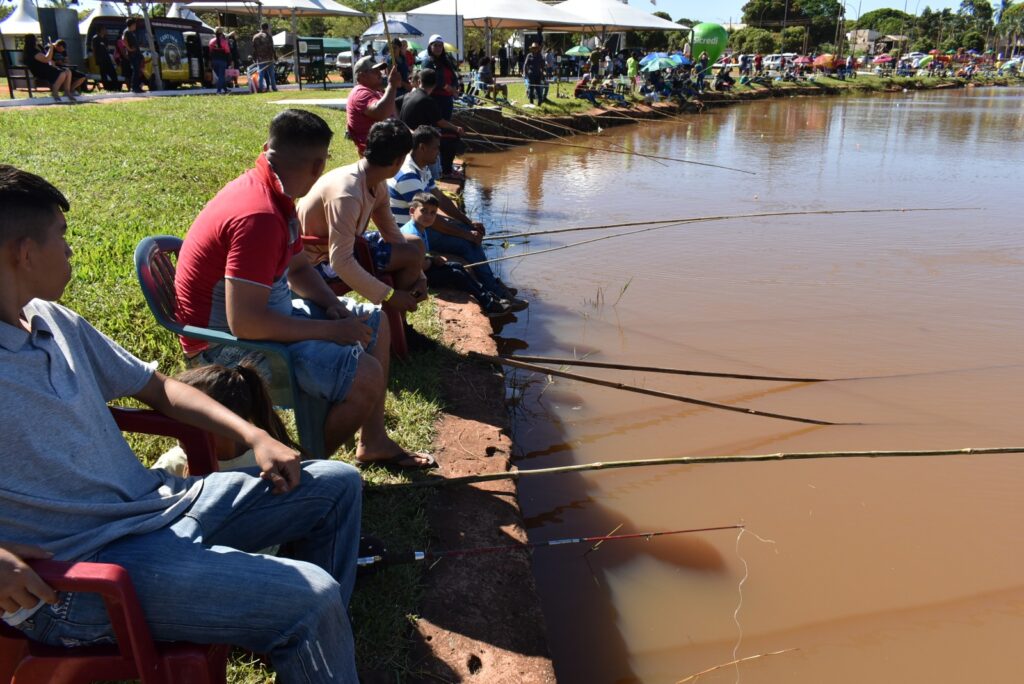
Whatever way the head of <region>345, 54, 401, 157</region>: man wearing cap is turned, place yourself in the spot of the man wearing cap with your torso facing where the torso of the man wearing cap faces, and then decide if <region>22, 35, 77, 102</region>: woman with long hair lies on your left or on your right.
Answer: on your left

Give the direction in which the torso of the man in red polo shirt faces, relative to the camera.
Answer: to the viewer's right

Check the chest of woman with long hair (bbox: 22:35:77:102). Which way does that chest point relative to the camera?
to the viewer's right

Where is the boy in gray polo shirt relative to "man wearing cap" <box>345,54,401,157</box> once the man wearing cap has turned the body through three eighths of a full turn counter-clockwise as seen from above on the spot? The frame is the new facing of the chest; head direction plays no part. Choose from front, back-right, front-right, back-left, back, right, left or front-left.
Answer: back-left

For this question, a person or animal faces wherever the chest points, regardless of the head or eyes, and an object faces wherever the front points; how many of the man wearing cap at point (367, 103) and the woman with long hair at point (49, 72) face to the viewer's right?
2

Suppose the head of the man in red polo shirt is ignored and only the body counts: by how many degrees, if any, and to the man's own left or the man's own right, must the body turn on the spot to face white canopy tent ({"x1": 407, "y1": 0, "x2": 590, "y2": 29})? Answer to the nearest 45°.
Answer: approximately 90° to the man's own left

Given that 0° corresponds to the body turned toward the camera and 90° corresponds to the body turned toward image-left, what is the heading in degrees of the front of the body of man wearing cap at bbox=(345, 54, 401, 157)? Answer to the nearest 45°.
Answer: approximately 270°

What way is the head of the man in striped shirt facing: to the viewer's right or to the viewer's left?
to the viewer's right

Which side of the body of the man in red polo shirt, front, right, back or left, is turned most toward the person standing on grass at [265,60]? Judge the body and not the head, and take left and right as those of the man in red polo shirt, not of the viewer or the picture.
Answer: left
